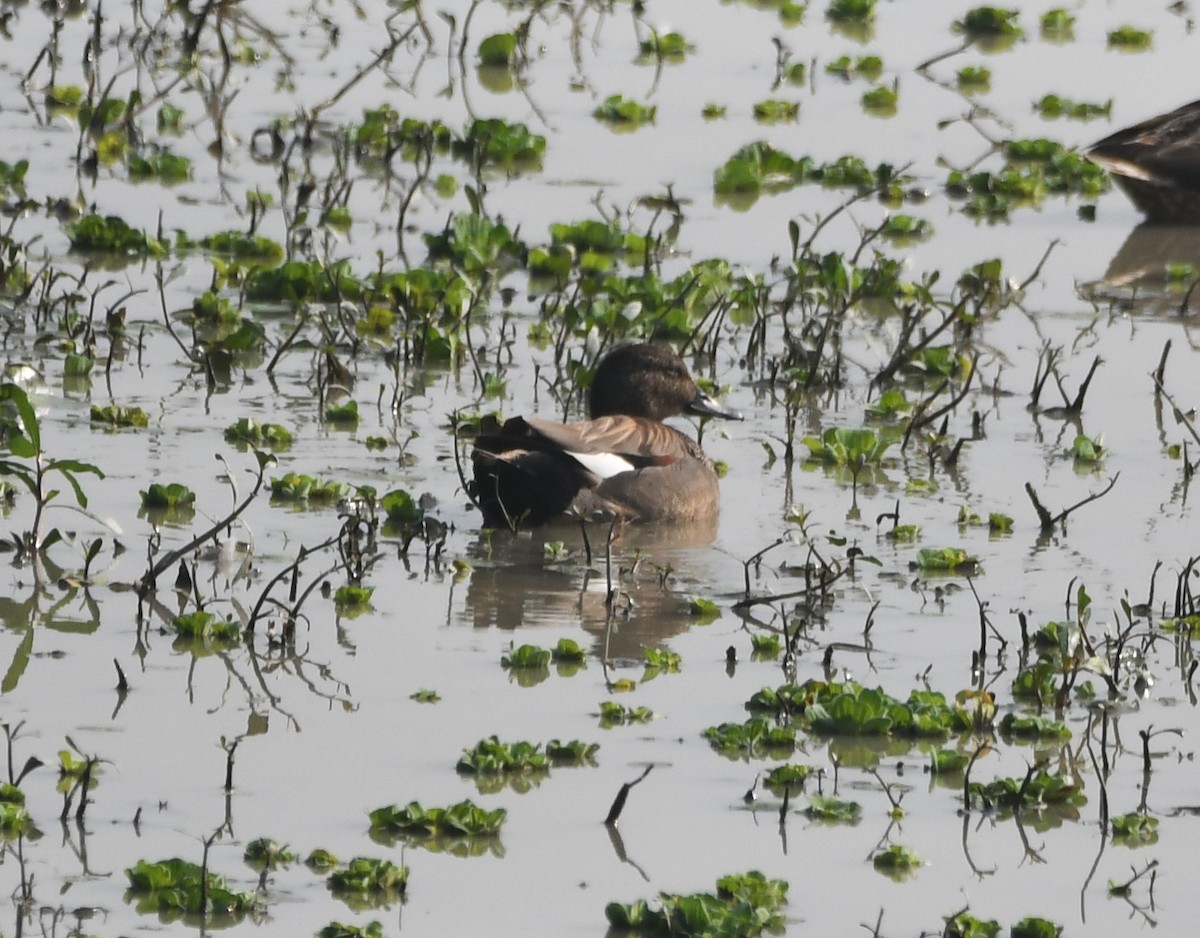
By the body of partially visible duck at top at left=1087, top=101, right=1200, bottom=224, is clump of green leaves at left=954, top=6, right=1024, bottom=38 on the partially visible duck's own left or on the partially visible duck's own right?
on the partially visible duck's own left

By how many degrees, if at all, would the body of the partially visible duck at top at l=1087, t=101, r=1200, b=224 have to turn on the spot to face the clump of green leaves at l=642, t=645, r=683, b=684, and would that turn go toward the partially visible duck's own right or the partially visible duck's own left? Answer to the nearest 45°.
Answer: approximately 90° to the partially visible duck's own right

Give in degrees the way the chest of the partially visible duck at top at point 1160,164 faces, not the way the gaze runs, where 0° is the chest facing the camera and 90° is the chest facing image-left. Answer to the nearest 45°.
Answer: approximately 270°

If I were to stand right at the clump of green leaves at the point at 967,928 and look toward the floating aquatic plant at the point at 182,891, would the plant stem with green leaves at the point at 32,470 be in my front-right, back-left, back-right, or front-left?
front-right

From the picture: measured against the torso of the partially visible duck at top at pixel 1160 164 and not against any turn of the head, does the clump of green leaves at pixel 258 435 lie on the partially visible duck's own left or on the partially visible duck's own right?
on the partially visible duck's own right

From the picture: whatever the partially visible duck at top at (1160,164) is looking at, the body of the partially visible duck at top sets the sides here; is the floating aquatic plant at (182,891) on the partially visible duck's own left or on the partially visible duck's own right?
on the partially visible duck's own right

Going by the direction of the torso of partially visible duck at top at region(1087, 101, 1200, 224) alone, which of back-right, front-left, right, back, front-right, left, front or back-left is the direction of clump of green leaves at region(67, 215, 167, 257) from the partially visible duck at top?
back-right

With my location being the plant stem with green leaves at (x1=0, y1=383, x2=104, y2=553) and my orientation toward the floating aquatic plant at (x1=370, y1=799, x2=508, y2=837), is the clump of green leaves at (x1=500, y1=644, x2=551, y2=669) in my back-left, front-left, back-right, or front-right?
front-left

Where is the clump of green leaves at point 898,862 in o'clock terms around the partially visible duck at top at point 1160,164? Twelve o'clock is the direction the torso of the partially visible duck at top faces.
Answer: The clump of green leaves is roughly at 3 o'clock from the partially visible duck at top.

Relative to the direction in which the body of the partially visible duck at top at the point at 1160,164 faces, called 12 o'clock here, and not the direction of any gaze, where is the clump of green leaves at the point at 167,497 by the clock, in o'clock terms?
The clump of green leaves is roughly at 4 o'clock from the partially visible duck at top.

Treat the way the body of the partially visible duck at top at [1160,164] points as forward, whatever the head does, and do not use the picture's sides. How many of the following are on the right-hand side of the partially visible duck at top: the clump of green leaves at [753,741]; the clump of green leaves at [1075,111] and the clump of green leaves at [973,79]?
1

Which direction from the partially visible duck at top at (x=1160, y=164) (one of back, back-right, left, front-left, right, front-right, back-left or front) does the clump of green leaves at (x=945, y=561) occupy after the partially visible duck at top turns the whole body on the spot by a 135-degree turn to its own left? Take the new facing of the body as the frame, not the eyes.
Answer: back-left

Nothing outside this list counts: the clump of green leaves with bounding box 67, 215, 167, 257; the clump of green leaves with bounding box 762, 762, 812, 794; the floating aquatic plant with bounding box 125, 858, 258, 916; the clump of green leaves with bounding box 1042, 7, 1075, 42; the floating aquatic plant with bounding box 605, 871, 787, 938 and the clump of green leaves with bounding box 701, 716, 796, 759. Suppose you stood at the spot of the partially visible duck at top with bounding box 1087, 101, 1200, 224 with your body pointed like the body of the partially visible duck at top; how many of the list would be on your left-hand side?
1
